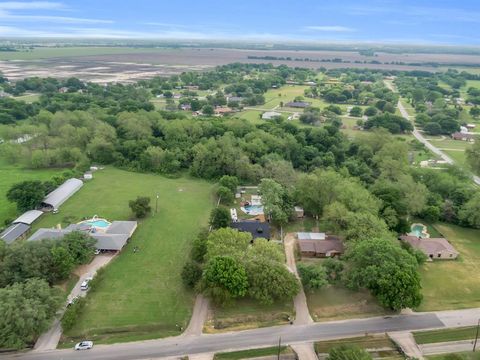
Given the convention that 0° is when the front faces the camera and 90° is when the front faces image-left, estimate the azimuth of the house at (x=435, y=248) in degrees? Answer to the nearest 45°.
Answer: approximately 0°

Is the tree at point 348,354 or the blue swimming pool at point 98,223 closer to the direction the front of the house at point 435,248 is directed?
the tree

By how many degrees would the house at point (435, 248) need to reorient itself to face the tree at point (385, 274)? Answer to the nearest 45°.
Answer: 0° — it already faces it

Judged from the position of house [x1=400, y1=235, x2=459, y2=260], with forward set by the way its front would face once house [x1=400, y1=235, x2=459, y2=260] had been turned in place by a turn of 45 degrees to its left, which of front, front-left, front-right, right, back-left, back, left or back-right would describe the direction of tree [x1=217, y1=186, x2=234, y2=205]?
back-right

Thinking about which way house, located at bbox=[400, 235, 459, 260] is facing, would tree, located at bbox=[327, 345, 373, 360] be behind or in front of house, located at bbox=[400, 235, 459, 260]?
in front

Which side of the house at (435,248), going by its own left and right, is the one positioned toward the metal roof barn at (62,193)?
right

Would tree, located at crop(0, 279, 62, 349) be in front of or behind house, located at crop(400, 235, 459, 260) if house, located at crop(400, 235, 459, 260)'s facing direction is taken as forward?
in front

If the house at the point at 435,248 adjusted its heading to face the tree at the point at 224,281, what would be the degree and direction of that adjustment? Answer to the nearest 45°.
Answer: approximately 45° to its right

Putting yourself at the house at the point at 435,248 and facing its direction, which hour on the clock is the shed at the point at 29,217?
The shed is roughly at 2 o'clock from the house.

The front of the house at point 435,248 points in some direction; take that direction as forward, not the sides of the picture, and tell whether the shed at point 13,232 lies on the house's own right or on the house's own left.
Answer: on the house's own right

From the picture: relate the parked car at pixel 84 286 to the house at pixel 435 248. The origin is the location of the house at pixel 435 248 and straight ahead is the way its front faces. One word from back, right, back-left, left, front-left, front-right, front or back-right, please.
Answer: front-right
